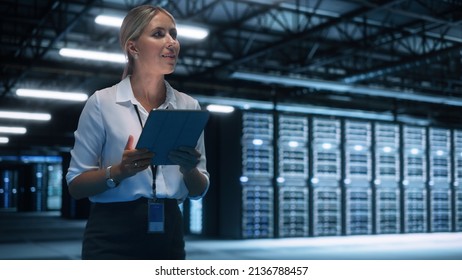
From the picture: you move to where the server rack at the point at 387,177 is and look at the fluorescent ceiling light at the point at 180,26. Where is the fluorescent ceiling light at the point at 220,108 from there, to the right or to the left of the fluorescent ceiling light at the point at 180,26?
right

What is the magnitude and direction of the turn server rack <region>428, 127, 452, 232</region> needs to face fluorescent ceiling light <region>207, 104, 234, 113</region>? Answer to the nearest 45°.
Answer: approximately 90° to its right

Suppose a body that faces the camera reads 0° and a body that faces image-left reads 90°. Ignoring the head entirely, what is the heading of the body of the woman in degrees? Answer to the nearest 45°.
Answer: approximately 315°

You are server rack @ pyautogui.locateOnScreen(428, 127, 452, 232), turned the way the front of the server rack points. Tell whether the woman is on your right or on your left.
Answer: on your right

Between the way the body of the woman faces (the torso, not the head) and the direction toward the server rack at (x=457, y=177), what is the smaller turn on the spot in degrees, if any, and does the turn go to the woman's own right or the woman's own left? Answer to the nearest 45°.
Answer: approximately 90° to the woman's own left

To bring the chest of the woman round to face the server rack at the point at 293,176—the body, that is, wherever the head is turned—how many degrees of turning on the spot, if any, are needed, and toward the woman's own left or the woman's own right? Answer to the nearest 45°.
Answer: approximately 135° to the woman's own left

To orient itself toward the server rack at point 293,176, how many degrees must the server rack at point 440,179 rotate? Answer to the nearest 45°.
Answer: approximately 90° to its right

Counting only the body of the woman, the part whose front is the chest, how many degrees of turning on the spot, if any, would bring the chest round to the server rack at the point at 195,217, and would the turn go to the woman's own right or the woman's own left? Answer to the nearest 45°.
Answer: approximately 135° to the woman's own left
